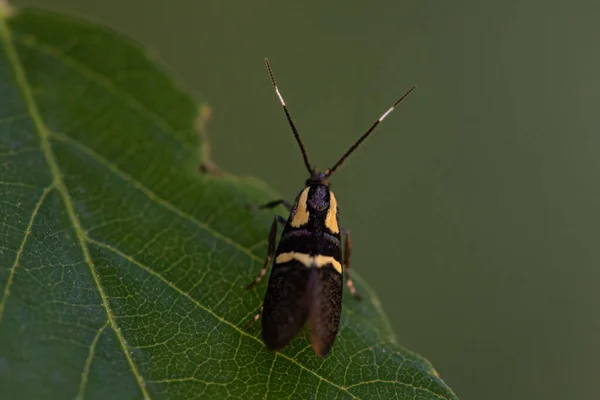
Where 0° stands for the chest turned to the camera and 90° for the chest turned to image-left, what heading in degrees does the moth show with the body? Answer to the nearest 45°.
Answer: approximately 180°
